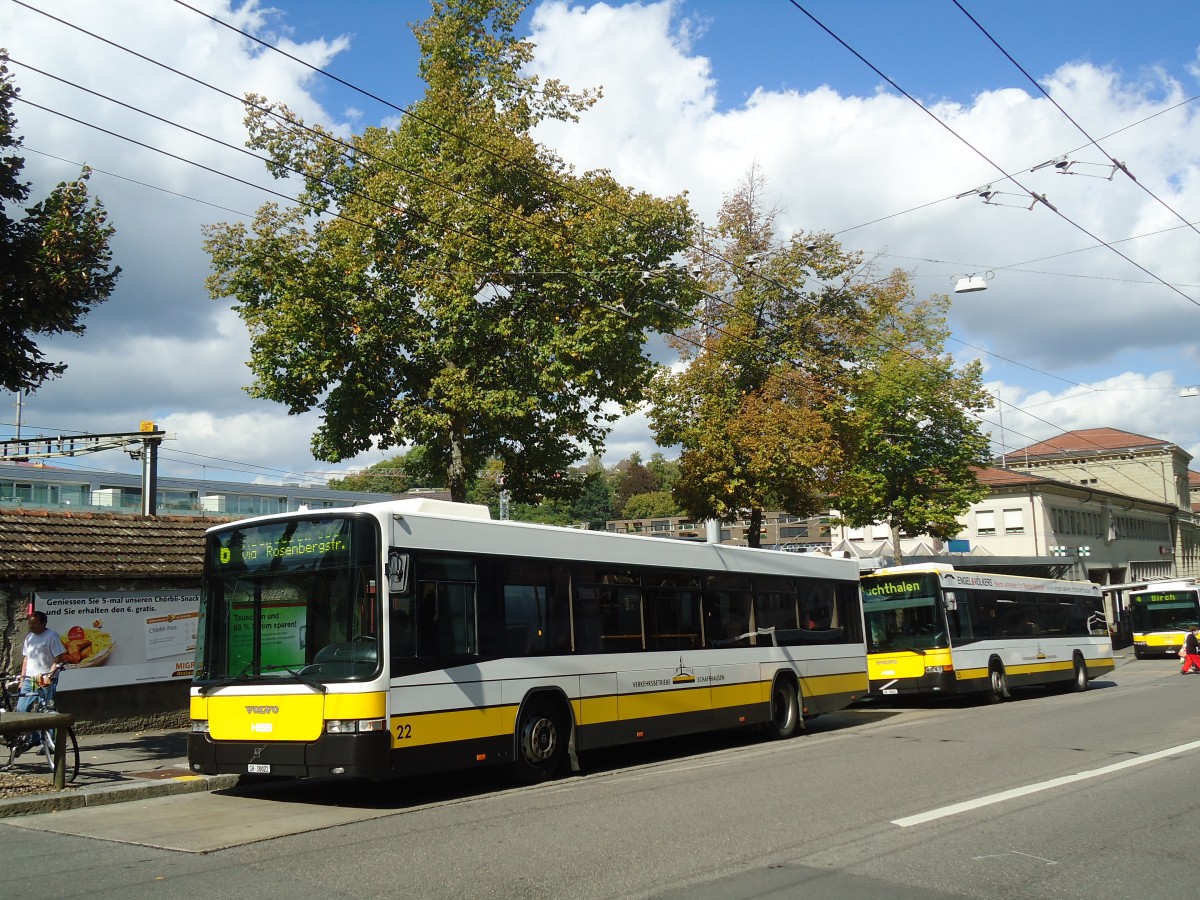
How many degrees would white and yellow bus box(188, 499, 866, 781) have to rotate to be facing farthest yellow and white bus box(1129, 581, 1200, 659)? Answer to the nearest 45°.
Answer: approximately 180°

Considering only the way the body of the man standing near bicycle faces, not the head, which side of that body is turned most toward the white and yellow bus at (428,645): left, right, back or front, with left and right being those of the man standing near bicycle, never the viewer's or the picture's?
left

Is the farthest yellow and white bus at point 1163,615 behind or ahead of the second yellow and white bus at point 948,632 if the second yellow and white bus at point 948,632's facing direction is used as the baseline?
behind

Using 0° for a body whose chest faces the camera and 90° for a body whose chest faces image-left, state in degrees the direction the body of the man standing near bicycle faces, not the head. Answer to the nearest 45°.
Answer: approximately 45°

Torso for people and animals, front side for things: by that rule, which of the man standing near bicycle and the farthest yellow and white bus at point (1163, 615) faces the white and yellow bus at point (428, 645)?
the farthest yellow and white bus

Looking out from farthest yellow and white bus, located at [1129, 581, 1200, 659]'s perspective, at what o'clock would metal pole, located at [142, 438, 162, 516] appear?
The metal pole is roughly at 1 o'clock from the farthest yellow and white bus.

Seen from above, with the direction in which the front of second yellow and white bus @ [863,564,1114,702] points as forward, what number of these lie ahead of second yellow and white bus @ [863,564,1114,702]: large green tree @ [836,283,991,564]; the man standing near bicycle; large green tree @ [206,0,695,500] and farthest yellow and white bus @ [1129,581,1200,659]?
2

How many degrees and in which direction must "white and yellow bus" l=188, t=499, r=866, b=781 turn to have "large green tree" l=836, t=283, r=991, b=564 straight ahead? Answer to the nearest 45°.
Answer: approximately 180°

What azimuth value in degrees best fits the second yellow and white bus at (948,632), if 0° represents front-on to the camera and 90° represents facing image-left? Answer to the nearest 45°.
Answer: approximately 45°
